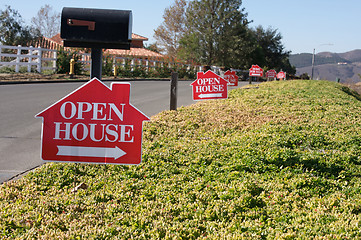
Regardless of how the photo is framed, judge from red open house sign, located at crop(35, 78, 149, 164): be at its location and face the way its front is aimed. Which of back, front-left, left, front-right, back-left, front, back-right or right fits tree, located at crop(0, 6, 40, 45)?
back

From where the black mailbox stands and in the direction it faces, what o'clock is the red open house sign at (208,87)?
The red open house sign is roughly at 4 o'clock from the black mailbox.

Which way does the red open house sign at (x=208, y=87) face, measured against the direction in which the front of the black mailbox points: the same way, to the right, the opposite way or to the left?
to the left

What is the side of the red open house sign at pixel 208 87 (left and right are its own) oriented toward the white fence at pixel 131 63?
back

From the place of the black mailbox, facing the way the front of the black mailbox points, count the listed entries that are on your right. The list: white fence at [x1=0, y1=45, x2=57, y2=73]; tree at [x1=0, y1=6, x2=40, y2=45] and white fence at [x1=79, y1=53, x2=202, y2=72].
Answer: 3

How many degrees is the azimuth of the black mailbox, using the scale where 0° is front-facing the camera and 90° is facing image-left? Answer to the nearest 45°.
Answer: approximately 90°

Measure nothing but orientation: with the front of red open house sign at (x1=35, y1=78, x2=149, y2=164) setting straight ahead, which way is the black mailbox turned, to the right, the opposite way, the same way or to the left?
to the right

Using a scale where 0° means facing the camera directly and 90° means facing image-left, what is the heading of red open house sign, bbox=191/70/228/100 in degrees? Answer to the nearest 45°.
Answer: approximately 0°

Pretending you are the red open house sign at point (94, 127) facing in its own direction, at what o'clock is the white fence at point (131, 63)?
The white fence is roughly at 6 o'clock from the red open house sign.

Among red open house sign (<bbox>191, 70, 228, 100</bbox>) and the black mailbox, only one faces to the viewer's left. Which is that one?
the black mailbox
